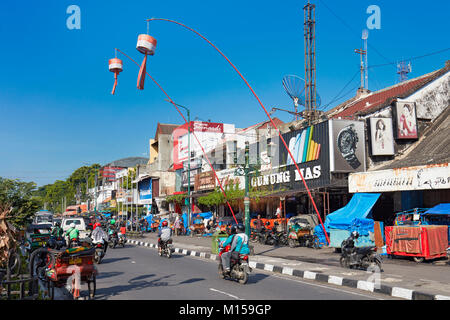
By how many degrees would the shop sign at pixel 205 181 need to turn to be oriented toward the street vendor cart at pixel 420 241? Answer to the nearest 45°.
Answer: approximately 45° to its left

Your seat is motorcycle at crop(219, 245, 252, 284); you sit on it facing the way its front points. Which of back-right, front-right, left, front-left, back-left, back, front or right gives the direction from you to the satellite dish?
front-right

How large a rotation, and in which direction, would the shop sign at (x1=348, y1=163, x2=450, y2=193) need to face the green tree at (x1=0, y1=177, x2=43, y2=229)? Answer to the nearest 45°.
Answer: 0° — it already faces it

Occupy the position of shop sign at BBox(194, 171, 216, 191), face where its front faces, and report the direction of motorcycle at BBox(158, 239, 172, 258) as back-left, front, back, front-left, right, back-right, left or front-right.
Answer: front-left

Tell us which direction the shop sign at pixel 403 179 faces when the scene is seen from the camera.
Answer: facing the viewer and to the left of the viewer

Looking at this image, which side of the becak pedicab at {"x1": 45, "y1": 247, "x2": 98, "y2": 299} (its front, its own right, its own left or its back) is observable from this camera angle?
back

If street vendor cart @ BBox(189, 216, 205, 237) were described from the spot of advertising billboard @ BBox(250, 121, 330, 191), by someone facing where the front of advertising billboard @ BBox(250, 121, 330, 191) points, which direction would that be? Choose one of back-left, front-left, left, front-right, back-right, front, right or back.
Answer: right

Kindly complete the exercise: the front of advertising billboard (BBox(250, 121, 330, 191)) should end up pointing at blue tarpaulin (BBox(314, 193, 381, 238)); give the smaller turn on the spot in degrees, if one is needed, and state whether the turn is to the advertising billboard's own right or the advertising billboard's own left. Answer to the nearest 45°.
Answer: approximately 45° to the advertising billboard's own left

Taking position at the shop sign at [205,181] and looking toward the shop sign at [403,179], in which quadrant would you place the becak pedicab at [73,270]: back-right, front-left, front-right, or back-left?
front-right

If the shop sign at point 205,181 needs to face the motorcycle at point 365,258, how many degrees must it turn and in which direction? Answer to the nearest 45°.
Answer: approximately 45° to its left

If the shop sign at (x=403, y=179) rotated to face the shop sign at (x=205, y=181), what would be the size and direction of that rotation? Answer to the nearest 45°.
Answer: approximately 90° to its right

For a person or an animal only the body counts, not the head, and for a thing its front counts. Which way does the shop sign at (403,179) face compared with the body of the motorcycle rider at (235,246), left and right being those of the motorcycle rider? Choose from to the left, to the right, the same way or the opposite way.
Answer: to the left

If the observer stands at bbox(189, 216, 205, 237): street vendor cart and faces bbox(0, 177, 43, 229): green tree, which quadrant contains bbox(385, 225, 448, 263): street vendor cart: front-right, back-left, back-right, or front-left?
front-left

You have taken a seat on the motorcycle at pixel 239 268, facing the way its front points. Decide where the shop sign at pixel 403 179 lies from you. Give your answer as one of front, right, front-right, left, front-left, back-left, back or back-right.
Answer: right

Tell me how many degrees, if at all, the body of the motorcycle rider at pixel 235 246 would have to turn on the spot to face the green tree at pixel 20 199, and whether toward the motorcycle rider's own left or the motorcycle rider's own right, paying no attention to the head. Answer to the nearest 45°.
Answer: approximately 45° to the motorcycle rider's own left

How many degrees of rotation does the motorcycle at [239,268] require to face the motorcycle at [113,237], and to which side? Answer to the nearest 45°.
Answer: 0° — it already faces it
